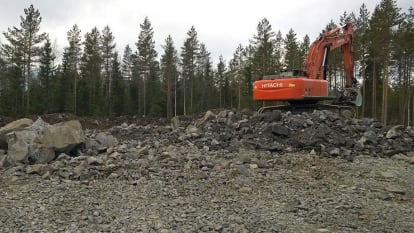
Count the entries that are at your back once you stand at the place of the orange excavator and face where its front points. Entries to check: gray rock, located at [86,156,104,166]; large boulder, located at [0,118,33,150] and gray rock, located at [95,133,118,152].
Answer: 3

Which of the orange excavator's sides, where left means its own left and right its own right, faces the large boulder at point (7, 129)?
back

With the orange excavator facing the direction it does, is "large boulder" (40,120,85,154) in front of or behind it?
behind

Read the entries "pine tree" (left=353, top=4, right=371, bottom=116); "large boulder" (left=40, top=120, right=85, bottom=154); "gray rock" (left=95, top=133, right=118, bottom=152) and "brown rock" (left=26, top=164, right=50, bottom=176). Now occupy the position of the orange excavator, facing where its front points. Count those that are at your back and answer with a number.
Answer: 3

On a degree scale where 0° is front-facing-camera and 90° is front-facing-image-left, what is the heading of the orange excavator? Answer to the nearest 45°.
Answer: approximately 225°

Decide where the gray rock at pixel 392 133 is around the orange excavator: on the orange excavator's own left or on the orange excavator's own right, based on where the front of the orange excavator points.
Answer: on the orange excavator's own right

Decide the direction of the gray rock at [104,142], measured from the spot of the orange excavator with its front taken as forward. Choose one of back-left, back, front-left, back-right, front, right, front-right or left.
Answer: back

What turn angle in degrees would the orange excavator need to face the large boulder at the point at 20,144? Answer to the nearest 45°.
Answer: approximately 180°

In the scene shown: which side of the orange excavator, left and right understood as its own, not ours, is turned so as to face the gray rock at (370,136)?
right

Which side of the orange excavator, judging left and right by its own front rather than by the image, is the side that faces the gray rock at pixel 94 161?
back
